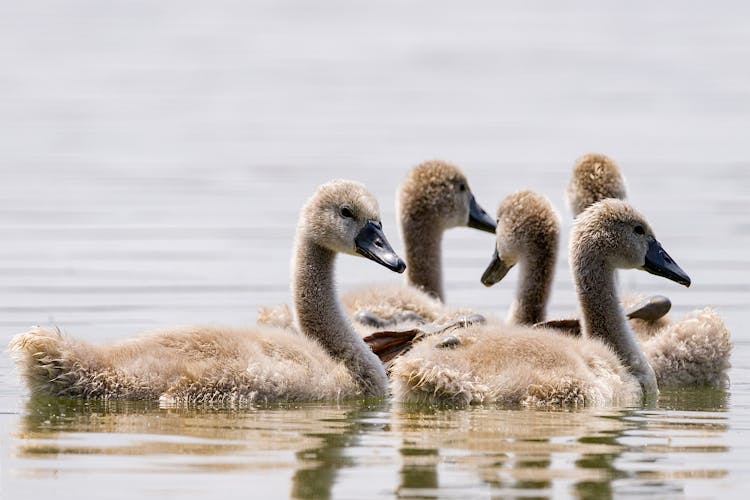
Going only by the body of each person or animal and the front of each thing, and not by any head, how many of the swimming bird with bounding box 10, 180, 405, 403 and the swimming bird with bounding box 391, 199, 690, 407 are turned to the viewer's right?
2

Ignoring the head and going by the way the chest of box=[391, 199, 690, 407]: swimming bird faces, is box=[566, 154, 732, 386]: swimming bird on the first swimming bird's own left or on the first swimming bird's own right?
on the first swimming bird's own left

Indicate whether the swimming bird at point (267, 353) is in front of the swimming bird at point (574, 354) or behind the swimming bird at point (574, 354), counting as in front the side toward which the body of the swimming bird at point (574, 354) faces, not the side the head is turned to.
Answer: behind

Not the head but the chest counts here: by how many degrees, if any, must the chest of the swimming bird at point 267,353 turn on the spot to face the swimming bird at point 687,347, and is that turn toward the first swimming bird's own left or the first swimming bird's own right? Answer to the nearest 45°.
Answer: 0° — it already faces it

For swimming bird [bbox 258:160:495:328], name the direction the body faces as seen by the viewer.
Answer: to the viewer's right

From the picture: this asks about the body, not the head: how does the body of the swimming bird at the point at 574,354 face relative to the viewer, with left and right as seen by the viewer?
facing to the right of the viewer

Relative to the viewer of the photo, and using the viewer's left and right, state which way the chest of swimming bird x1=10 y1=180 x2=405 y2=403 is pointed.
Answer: facing to the right of the viewer
